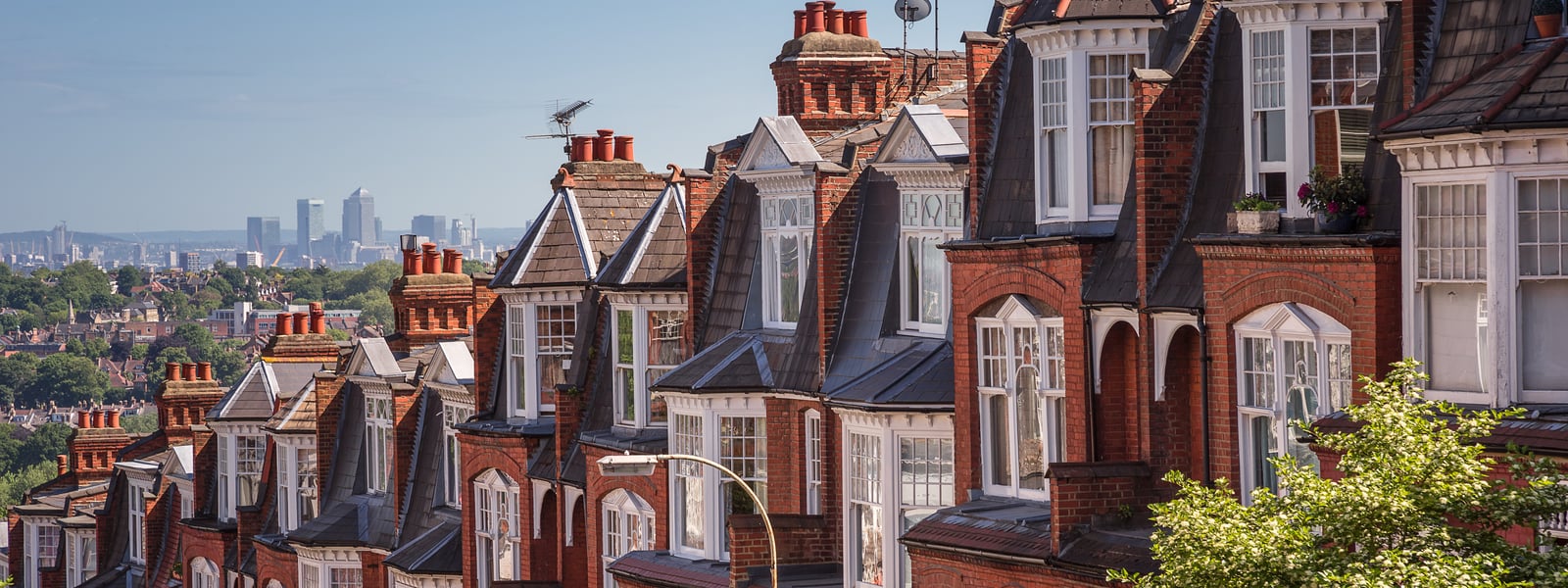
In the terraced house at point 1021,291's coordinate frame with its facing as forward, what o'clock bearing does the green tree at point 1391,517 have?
The green tree is roughly at 10 o'clock from the terraced house.

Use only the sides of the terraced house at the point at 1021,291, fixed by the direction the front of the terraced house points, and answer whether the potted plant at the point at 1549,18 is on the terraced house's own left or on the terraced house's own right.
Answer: on the terraced house's own left
